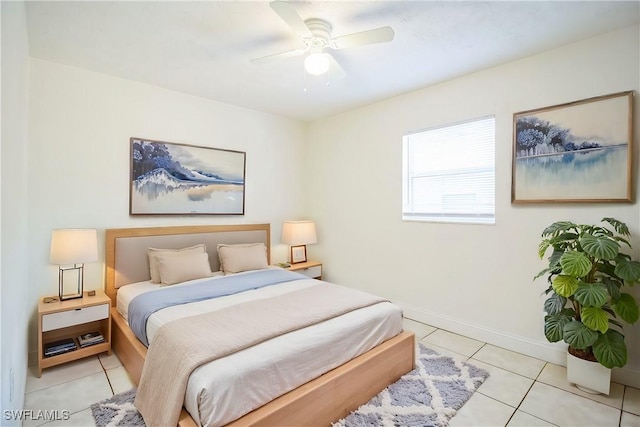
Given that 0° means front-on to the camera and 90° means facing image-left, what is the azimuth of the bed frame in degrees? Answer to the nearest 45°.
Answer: approximately 315°

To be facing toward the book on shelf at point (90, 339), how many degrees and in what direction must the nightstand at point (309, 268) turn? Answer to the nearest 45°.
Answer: approximately 90° to its right

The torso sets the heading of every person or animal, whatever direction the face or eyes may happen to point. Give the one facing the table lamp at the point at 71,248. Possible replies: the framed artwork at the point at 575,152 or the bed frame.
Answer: the framed artwork

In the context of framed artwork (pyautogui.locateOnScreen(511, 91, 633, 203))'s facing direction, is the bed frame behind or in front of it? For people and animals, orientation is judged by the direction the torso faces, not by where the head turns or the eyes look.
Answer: in front

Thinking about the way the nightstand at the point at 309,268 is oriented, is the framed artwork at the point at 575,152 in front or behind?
in front

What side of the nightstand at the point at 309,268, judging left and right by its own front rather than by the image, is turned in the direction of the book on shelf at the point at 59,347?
right

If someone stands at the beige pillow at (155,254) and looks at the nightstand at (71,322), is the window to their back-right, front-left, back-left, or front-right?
back-left
